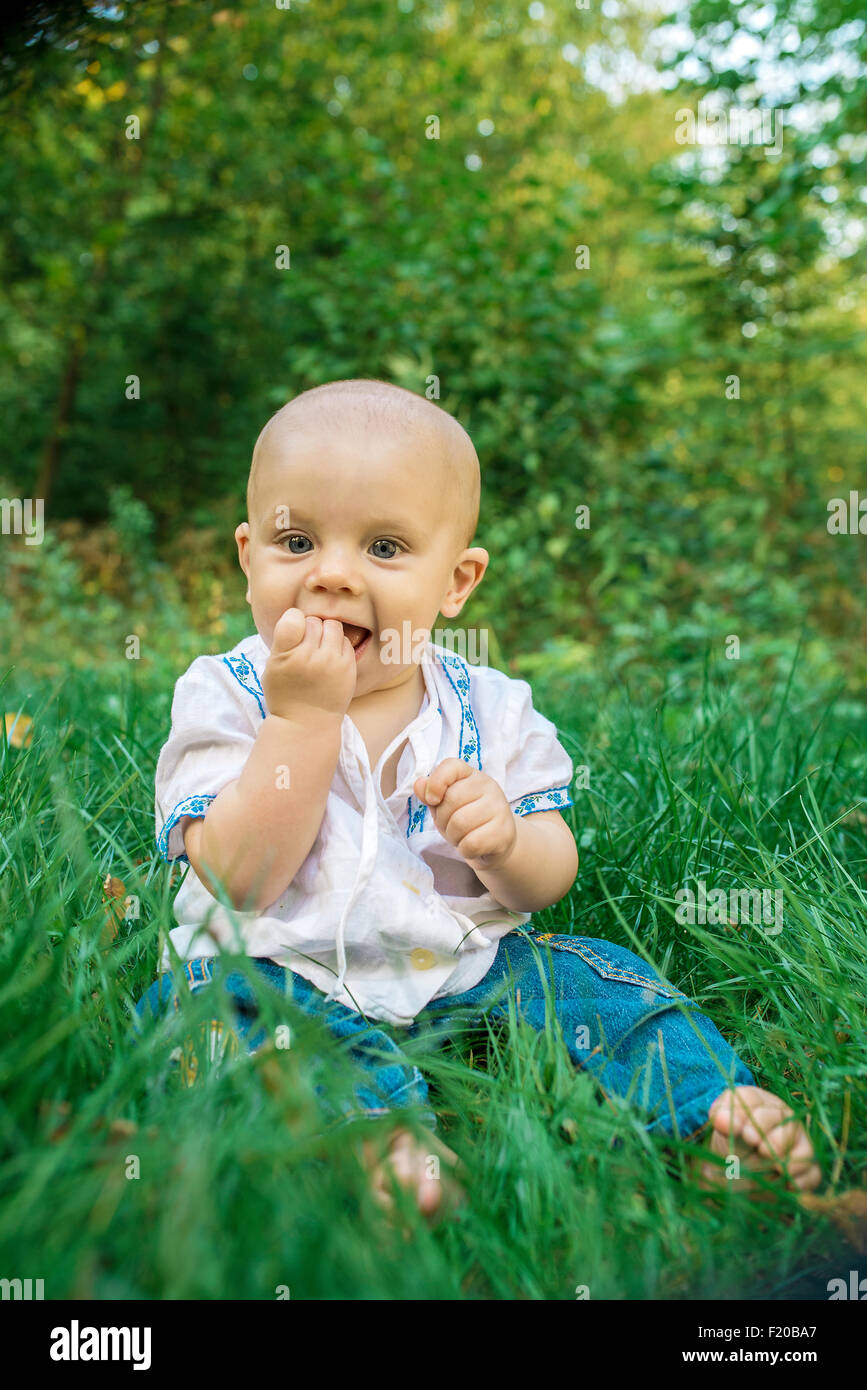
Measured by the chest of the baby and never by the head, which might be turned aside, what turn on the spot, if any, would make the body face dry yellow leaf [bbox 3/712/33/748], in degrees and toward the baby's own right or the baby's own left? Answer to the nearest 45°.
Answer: approximately 135° to the baby's own right

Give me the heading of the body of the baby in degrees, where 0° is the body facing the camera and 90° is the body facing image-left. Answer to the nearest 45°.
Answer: approximately 0°
